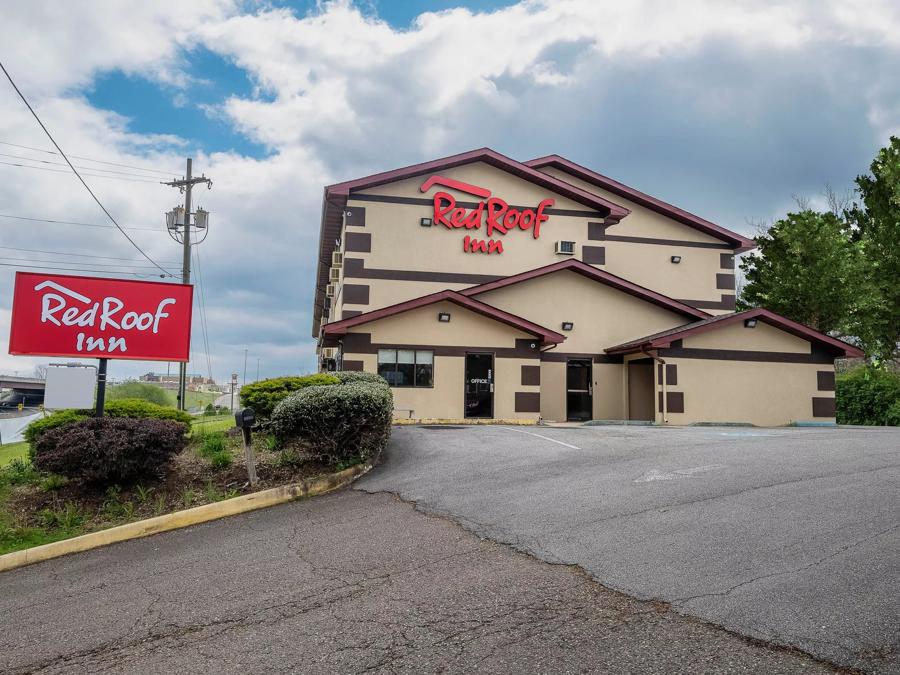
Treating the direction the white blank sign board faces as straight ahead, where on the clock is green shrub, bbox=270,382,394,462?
The green shrub is roughly at 10 o'clock from the white blank sign board.

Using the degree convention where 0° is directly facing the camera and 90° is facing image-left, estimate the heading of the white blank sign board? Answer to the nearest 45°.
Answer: approximately 0°

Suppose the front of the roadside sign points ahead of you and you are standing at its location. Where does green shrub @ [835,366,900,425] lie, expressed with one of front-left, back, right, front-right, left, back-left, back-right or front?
left

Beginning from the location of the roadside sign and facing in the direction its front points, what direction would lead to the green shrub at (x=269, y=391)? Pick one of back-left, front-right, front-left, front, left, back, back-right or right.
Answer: back-left

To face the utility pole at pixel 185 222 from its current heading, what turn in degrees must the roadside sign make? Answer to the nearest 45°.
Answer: approximately 180°

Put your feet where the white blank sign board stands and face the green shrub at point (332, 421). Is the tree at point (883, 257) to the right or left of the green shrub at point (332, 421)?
left

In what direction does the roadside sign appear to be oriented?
toward the camera

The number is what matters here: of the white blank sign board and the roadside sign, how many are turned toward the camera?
2

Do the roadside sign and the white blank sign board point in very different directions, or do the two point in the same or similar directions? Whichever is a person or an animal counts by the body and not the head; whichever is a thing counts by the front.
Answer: same or similar directions

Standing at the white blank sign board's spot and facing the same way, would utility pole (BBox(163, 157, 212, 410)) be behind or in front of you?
behind

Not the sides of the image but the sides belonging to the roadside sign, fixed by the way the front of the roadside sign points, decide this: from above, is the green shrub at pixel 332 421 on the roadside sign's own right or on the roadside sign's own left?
on the roadside sign's own left
